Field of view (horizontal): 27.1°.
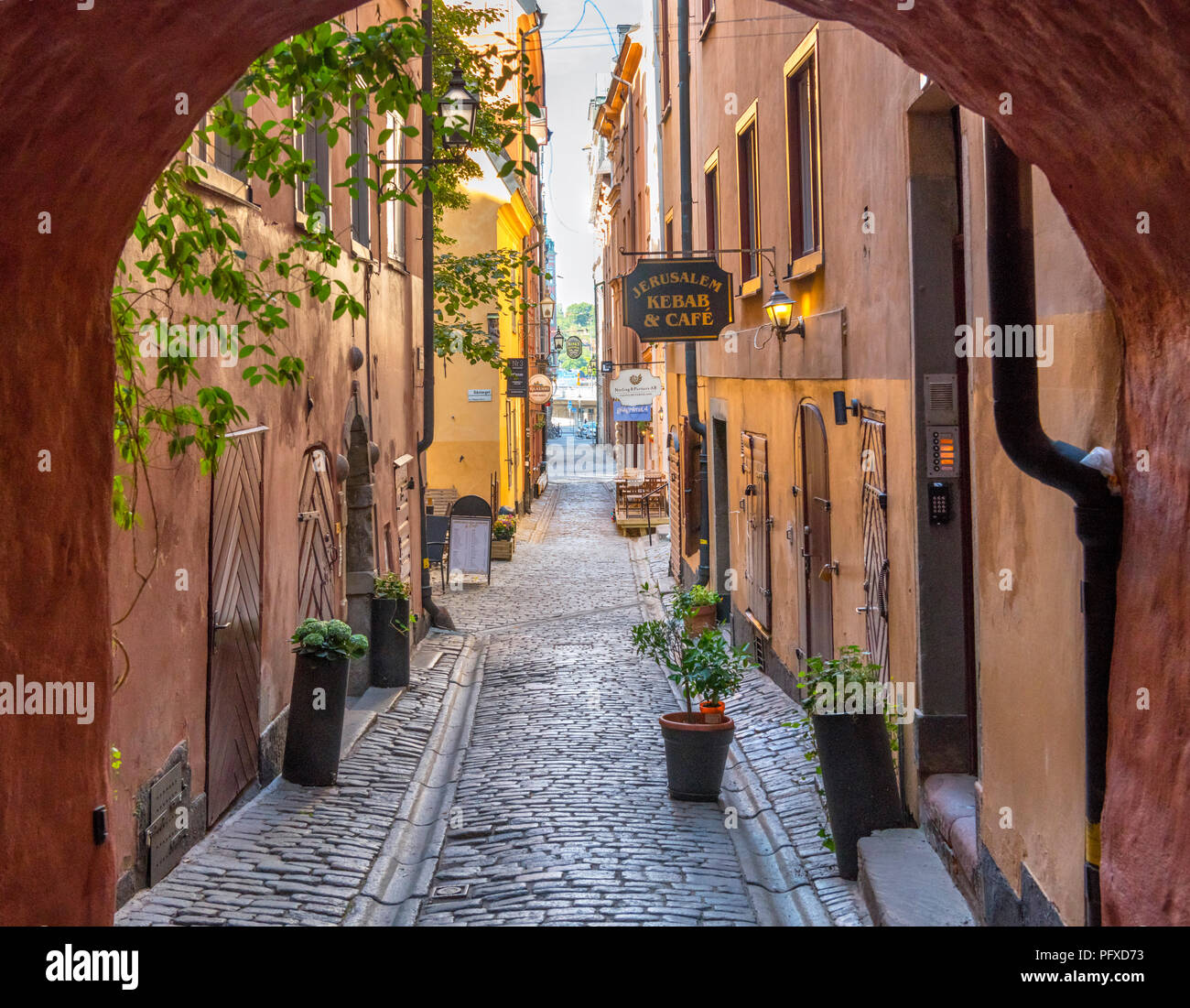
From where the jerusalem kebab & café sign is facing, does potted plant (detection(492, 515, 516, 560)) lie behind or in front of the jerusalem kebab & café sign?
behind

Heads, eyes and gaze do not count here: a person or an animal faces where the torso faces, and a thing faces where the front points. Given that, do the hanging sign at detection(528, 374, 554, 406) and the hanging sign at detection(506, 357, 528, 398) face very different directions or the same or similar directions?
same or similar directions

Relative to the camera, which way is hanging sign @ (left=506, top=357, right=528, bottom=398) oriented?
toward the camera

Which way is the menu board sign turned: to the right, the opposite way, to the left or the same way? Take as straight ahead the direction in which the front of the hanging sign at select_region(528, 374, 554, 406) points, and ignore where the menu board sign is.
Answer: the same way

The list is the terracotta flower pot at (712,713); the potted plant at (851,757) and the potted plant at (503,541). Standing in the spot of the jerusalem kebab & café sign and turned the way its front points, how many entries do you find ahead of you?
2

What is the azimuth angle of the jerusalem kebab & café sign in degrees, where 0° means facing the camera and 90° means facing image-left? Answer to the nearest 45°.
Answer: approximately 0°

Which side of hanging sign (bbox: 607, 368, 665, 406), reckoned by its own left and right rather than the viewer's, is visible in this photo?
front

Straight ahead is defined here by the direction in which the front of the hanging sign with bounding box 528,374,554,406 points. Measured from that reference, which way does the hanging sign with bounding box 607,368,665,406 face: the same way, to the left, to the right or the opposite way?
the same way

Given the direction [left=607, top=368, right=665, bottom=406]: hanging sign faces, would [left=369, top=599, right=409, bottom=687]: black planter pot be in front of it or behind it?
in front

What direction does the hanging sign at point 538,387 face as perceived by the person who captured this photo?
facing the viewer

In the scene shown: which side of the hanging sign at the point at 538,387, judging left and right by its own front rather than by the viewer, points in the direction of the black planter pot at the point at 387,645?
front

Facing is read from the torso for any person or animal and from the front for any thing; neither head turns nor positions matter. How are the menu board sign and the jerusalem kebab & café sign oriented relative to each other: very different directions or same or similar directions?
same or similar directions

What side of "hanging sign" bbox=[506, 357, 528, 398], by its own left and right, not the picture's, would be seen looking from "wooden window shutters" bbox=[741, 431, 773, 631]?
front

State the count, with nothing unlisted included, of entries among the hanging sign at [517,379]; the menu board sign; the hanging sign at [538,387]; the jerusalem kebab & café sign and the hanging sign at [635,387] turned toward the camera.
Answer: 5

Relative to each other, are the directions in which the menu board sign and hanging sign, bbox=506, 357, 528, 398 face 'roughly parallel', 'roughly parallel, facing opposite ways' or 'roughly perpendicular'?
roughly parallel

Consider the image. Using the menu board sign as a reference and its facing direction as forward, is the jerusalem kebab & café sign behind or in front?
in front
